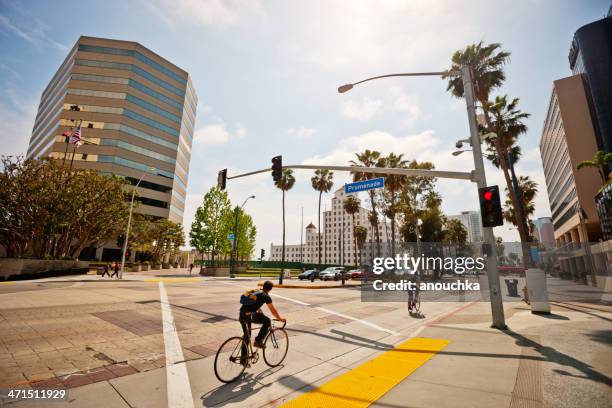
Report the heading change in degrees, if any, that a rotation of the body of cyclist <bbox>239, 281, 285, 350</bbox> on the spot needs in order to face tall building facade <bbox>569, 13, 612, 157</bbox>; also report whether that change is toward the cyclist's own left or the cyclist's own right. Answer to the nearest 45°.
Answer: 0° — they already face it

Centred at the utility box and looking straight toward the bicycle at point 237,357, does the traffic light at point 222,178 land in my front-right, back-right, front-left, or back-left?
front-right

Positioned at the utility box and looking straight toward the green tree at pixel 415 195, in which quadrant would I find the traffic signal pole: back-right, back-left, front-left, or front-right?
back-left

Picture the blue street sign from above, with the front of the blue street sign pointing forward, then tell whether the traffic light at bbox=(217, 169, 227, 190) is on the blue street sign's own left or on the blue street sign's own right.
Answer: on the blue street sign's own right

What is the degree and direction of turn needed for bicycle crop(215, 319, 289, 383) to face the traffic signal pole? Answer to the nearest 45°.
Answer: approximately 45° to its right

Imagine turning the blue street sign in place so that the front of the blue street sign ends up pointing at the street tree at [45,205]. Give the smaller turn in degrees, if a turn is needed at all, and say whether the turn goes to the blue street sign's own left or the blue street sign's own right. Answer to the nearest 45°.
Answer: approximately 90° to the blue street sign's own right

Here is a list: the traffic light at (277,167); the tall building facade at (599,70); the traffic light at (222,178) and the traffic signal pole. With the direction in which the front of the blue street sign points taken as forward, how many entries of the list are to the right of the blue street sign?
2

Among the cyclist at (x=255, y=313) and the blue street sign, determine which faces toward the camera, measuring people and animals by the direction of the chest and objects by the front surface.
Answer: the blue street sign

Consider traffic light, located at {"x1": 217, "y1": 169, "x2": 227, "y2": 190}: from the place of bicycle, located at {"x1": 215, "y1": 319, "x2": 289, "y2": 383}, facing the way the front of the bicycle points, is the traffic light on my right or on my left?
on my left

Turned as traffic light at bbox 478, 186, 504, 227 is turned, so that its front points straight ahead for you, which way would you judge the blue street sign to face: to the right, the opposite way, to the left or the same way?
the same way

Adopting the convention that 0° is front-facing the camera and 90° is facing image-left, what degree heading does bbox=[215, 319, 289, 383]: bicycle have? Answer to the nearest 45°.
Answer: approximately 225°

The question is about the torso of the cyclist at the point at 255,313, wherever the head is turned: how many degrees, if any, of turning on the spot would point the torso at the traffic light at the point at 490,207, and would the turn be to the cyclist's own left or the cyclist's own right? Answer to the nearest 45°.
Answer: approximately 45° to the cyclist's own right

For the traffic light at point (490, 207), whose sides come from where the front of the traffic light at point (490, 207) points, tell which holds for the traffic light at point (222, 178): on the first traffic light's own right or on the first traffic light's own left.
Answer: on the first traffic light's own right

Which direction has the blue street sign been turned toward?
toward the camera

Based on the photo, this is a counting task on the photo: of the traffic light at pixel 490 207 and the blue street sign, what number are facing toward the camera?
2

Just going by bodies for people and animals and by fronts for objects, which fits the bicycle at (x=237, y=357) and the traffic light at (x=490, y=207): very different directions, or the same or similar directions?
very different directions
